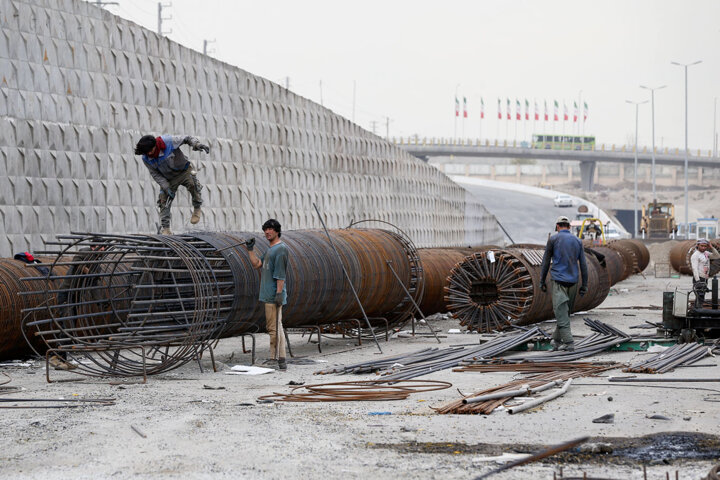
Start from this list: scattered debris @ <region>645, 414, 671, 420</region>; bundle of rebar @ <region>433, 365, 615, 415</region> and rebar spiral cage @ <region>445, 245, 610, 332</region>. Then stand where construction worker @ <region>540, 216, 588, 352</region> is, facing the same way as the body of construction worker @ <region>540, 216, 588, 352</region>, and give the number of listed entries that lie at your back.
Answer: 2

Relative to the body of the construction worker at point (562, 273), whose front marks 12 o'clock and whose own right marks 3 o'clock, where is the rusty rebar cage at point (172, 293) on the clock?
The rusty rebar cage is roughly at 8 o'clock from the construction worker.

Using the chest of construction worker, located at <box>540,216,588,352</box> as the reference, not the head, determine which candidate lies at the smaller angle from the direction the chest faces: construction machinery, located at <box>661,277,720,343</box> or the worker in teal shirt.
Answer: the construction machinery

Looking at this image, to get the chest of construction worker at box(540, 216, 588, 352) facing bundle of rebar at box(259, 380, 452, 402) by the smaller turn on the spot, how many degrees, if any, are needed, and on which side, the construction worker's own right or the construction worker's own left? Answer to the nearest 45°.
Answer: approximately 135° to the construction worker's own left

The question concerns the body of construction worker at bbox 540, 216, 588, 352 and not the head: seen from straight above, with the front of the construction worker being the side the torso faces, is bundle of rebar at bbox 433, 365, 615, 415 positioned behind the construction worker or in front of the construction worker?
behind

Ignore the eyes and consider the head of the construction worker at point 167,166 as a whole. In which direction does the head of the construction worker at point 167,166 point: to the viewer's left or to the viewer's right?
to the viewer's left

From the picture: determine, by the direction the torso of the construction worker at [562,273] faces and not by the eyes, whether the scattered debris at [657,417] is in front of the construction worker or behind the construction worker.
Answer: behind

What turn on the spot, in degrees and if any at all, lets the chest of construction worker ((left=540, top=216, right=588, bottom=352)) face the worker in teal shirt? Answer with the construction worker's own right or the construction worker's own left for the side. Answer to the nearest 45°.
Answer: approximately 135° to the construction worker's own left

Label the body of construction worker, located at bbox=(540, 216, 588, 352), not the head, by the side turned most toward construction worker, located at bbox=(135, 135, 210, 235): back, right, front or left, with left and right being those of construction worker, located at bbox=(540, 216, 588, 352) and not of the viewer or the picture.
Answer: left

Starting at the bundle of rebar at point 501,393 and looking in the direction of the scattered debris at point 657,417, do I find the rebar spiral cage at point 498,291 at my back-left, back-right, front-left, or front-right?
back-left

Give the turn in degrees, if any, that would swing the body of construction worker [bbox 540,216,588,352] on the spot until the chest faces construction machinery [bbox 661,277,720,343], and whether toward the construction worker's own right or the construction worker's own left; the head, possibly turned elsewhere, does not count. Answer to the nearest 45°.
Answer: approximately 45° to the construction worker's own right
